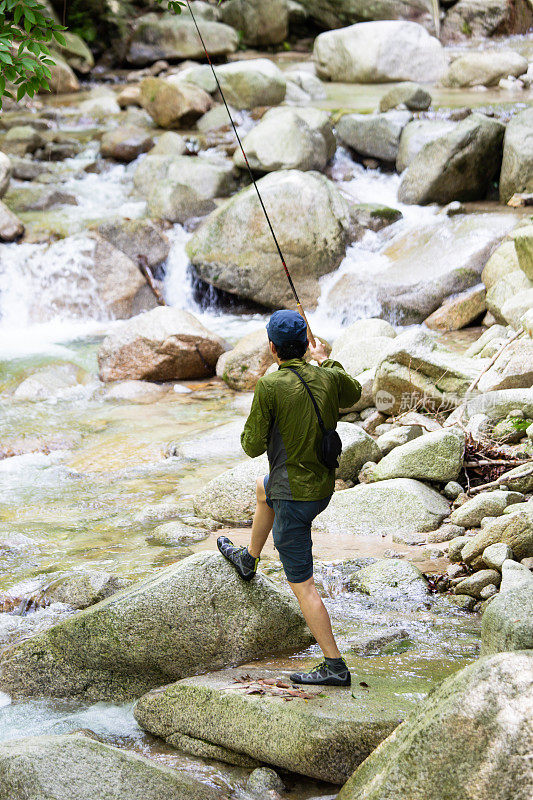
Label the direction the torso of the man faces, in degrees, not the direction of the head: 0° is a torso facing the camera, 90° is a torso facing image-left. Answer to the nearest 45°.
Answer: approximately 135°

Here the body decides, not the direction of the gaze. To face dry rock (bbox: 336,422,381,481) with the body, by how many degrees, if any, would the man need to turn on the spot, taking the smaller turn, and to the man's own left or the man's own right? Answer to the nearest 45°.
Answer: approximately 45° to the man's own right

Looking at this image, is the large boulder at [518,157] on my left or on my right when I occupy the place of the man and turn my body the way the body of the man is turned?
on my right

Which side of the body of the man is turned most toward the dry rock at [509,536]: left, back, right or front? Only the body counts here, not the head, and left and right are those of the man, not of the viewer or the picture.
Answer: right

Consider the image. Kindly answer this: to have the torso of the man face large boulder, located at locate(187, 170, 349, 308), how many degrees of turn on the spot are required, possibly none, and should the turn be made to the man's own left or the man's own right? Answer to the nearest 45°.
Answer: approximately 45° to the man's own right

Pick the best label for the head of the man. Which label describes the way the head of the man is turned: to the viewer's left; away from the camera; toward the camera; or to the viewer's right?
away from the camera
